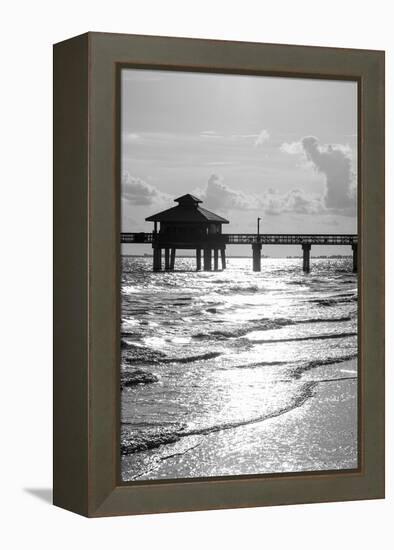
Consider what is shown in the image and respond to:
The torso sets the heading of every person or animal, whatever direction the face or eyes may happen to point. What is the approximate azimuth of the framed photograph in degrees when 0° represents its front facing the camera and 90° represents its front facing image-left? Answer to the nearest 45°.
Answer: approximately 315°
